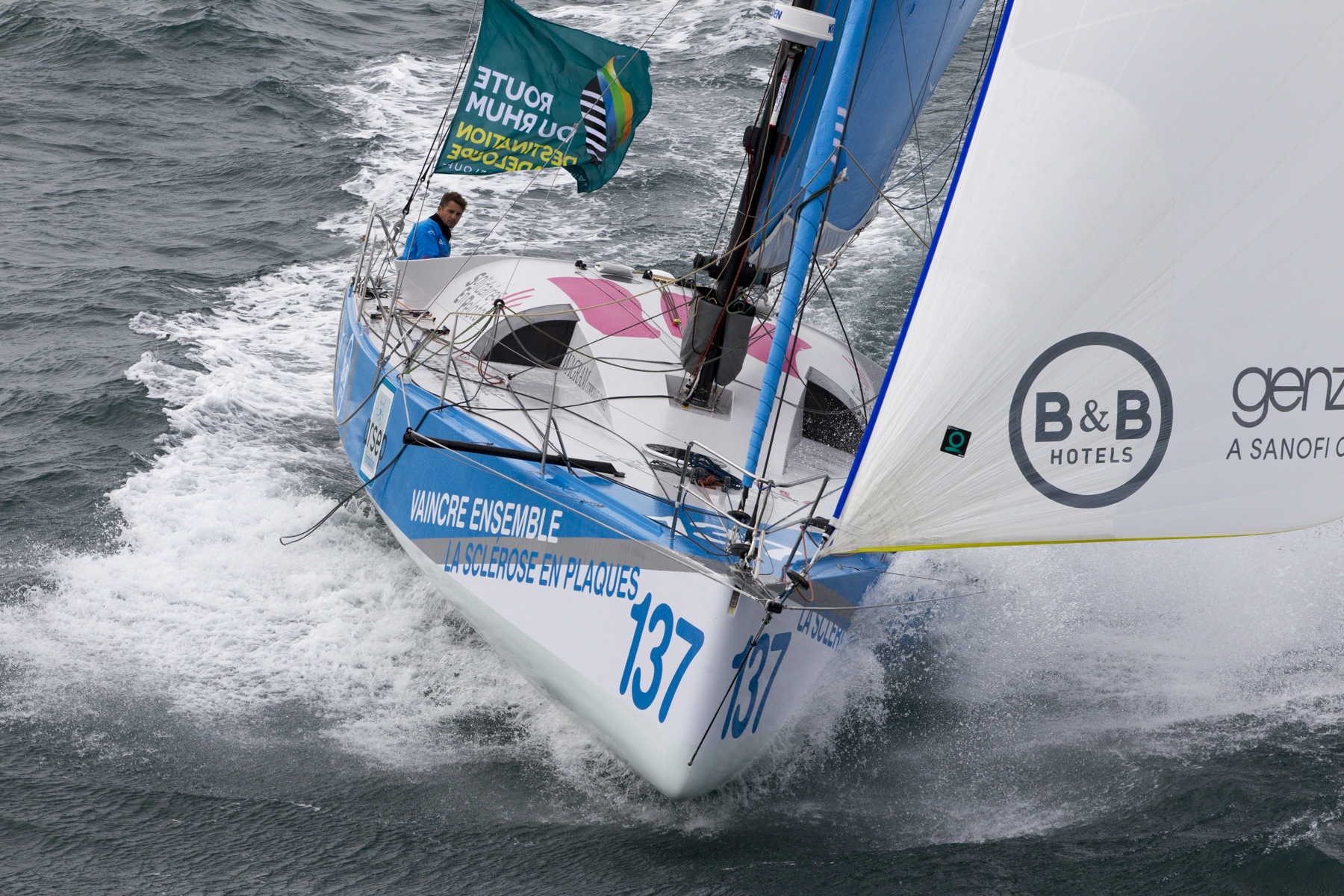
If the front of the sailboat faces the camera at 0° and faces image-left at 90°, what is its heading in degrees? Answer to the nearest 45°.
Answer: approximately 315°

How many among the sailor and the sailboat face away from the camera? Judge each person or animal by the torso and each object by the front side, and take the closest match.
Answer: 0
